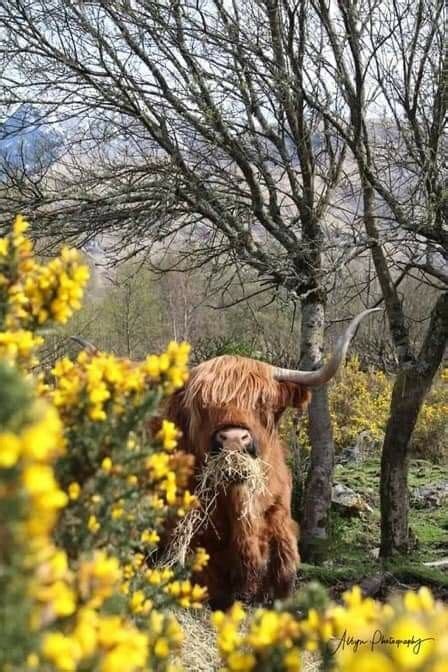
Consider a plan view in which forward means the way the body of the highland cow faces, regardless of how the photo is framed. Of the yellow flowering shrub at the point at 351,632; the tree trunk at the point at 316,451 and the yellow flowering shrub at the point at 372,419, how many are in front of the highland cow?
1

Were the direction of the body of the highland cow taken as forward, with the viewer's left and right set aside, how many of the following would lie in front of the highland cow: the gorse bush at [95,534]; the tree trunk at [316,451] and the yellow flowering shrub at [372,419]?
1

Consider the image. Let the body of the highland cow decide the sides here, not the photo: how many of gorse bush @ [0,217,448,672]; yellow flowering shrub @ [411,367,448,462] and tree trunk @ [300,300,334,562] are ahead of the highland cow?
1

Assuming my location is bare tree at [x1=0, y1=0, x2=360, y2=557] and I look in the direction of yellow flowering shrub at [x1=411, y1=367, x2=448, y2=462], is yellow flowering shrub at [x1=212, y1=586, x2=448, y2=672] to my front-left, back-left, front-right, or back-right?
back-right

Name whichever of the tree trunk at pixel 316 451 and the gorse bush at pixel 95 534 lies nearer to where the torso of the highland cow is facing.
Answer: the gorse bush

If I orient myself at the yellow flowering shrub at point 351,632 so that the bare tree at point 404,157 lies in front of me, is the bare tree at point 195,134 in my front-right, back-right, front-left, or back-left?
front-left

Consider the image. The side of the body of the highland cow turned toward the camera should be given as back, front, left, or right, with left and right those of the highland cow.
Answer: front

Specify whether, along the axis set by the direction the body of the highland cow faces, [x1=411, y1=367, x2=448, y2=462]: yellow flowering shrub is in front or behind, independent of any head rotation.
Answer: behind

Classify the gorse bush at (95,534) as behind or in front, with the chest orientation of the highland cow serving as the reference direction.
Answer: in front

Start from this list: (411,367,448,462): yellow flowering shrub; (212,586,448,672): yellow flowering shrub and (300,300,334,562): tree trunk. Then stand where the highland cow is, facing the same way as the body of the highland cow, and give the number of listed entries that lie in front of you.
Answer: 1

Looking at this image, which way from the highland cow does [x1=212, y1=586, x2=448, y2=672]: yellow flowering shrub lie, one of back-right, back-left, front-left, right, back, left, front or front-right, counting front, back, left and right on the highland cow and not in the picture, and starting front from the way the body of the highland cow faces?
front
